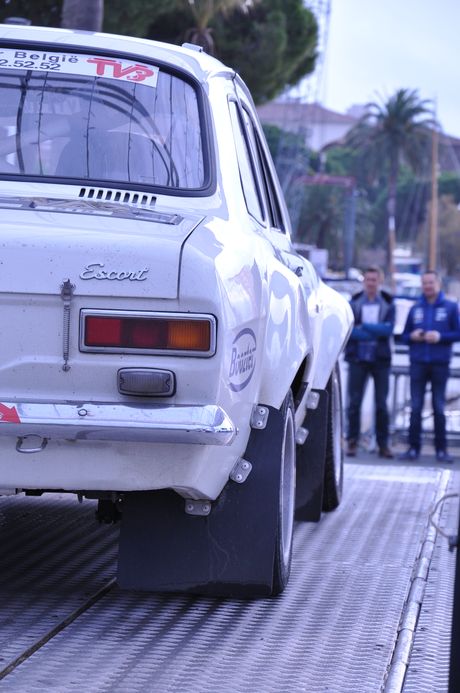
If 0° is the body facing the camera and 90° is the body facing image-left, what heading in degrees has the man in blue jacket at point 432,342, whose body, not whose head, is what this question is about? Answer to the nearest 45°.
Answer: approximately 0°

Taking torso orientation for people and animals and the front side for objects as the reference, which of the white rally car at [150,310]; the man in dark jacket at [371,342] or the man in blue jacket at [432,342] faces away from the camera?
the white rally car

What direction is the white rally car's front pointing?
away from the camera

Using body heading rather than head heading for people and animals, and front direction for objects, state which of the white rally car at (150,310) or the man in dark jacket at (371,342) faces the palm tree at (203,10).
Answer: the white rally car

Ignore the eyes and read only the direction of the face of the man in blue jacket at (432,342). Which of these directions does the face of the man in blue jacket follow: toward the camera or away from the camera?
toward the camera

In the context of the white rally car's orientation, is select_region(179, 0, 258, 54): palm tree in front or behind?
in front

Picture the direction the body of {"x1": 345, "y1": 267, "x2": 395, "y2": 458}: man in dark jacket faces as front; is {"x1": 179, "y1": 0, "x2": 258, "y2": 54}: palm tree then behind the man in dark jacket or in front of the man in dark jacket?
behind

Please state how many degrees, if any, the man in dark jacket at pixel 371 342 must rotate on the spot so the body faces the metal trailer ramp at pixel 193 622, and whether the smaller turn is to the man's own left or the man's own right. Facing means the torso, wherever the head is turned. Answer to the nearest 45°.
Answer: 0° — they already face it

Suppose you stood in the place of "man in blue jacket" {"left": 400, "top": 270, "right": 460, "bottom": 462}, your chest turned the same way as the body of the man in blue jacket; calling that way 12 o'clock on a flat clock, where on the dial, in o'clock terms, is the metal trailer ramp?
The metal trailer ramp is roughly at 12 o'clock from the man in blue jacket.

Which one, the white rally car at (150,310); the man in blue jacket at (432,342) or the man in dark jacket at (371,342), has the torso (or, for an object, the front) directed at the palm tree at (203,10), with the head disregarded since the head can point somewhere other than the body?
the white rally car

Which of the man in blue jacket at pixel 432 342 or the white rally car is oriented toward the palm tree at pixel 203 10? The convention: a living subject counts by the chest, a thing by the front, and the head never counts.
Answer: the white rally car

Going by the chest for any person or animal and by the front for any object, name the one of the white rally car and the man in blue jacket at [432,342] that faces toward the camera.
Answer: the man in blue jacket

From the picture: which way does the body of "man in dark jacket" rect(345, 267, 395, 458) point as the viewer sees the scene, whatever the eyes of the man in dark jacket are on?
toward the camera

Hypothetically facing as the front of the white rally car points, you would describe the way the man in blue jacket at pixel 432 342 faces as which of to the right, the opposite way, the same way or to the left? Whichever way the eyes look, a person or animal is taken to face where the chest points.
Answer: the opposite way

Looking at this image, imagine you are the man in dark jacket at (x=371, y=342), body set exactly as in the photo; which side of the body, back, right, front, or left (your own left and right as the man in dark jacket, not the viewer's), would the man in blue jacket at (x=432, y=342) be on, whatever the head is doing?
left

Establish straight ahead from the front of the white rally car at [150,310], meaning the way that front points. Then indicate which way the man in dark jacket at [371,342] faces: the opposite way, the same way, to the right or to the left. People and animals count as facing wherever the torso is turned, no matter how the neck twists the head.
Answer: the opposite way

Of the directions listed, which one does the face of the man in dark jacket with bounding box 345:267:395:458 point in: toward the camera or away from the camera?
toward the camera

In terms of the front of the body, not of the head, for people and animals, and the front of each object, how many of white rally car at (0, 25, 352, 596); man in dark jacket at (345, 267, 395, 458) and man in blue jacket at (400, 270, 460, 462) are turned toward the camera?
2
